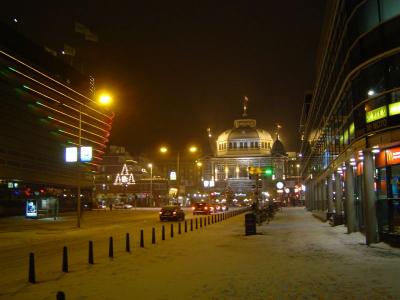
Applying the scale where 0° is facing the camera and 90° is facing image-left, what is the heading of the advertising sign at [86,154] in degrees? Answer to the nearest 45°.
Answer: approximately 0°

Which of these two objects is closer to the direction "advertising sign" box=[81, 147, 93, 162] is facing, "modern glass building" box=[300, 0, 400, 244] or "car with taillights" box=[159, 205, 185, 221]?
the modern glass building

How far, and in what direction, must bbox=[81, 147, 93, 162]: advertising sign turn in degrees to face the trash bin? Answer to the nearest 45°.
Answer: approximately 45° to its left

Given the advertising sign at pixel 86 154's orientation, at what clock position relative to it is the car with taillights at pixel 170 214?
The car with taillights is roughly at 8 o'clock from the advertising sign.

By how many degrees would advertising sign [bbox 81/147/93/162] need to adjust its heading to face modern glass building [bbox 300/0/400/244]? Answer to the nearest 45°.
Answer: approximately 45° to its left
